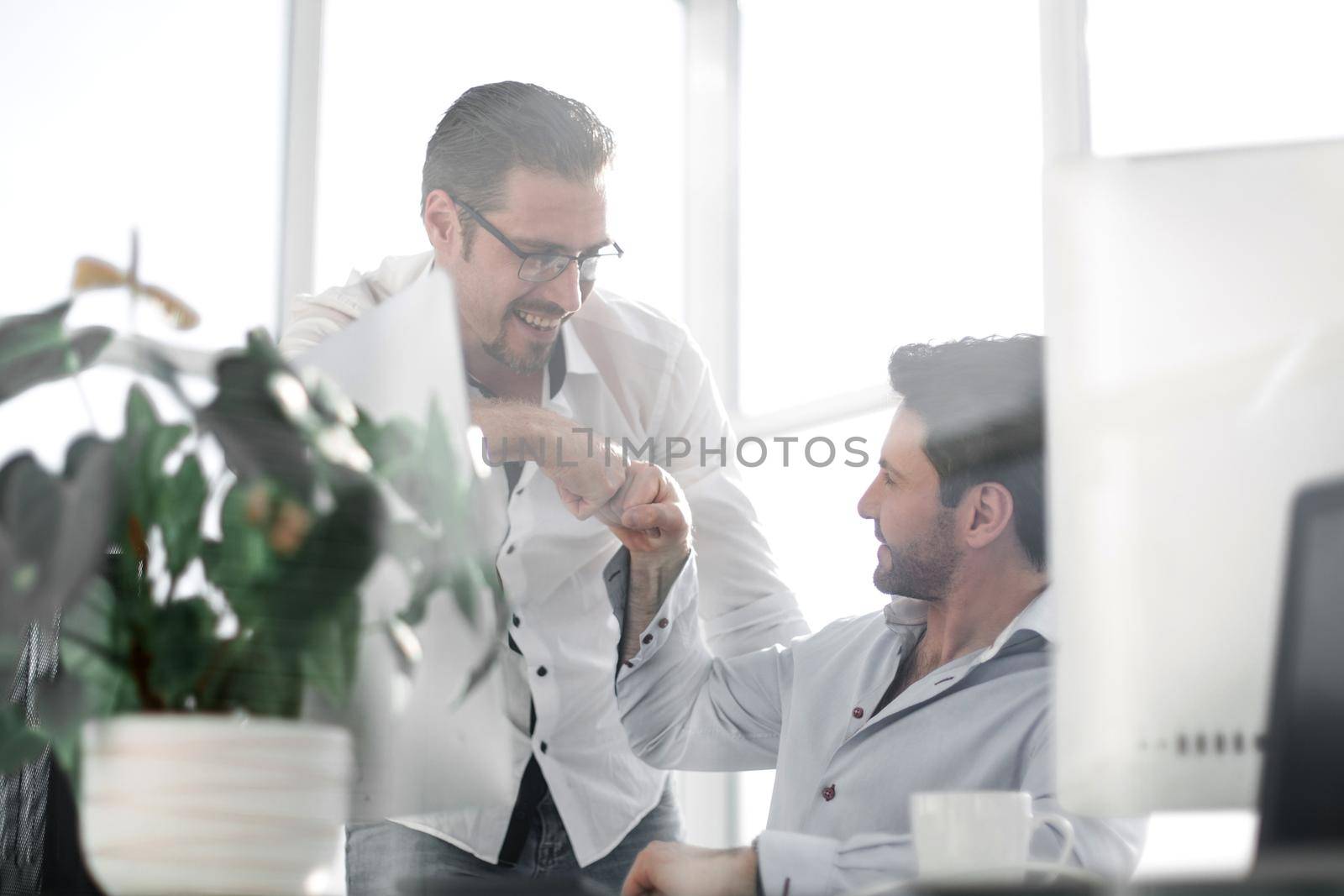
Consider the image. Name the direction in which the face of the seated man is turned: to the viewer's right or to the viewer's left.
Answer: to the viewer's left

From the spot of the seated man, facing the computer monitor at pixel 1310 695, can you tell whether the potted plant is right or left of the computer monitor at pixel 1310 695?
right

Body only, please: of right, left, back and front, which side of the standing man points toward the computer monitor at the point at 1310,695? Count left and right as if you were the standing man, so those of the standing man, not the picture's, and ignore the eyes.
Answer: front

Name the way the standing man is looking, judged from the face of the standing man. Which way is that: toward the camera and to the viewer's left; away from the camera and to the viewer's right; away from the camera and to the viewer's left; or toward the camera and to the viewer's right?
toward the camera and to the viewer's right

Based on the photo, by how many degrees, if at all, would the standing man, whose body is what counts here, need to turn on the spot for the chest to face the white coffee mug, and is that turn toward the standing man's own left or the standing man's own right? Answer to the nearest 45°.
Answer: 0° — they already face it

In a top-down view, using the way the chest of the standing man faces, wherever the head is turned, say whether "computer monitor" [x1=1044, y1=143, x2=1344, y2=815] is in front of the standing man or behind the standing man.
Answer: in front

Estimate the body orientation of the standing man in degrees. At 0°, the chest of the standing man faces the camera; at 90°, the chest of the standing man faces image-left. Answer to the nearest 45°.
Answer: approximately 0°

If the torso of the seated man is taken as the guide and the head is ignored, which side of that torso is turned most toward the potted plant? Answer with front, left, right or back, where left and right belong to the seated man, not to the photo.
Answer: front

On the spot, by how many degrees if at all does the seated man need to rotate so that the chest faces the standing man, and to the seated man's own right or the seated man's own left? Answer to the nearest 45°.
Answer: approximately 45° to the seated man's own right

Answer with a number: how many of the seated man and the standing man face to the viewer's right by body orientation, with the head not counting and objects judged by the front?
0

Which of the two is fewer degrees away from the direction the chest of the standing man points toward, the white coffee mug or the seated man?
the white coffee mug
